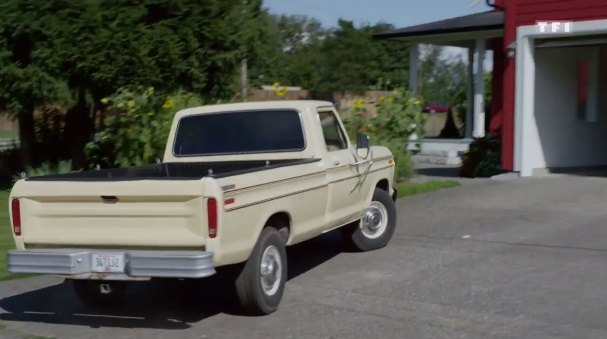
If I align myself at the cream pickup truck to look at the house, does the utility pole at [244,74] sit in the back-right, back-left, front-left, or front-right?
front-left

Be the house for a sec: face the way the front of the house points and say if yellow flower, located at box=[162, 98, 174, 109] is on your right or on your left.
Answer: on your right

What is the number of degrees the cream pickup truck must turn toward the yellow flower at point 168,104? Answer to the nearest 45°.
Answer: approximately 45° to its left

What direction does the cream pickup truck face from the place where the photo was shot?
facing away from the viewer and to the right of the viewer

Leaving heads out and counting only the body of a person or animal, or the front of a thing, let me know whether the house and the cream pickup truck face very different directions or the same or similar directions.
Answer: very different directions

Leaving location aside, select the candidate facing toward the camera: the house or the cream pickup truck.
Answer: the house

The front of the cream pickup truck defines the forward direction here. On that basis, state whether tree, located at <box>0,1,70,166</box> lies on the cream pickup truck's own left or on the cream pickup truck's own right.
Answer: on the cream pickup truck's own left

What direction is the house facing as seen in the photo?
toward the camera

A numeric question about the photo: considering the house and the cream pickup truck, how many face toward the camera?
1

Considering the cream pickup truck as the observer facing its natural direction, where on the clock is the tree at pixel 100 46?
The tree is roughly at 10 o'clock from the cream pickup truck.

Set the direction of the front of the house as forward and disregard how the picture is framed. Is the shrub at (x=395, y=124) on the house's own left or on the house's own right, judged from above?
on the house's own right
